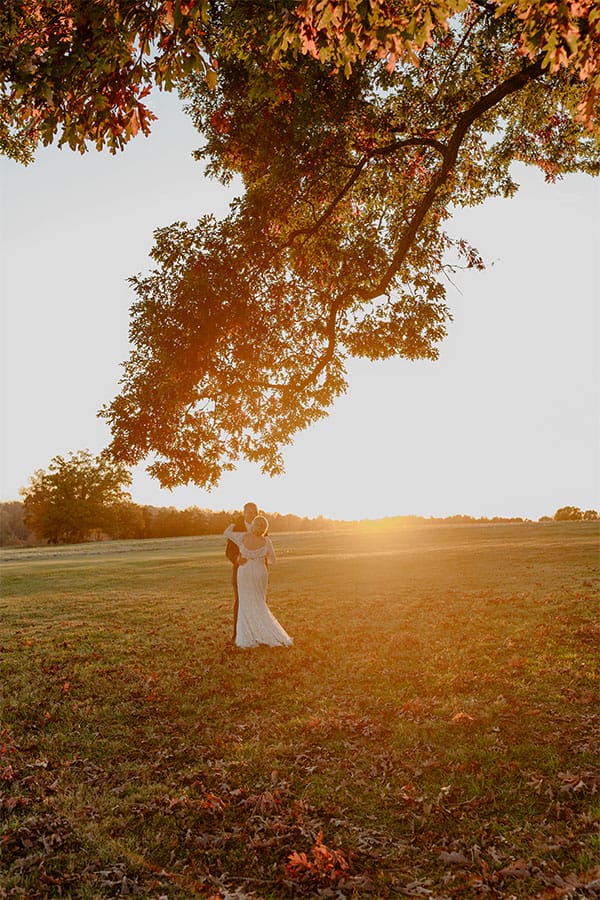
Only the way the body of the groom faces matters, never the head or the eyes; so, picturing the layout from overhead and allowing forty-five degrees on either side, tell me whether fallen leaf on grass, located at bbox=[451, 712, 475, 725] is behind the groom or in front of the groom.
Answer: in front

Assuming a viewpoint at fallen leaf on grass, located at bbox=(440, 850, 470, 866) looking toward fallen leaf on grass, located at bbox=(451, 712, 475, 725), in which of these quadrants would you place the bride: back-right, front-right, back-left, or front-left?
front-left

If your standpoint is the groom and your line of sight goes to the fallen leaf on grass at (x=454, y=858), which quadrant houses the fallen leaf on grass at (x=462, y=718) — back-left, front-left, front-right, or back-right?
front-left

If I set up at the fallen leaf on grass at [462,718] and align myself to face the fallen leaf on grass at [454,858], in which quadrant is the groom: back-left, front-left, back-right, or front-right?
back-right

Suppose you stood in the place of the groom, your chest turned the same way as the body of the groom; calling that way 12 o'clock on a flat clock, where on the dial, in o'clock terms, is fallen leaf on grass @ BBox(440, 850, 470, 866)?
The fallen leaf on grass is roughly at 1 o'clock from the groom.

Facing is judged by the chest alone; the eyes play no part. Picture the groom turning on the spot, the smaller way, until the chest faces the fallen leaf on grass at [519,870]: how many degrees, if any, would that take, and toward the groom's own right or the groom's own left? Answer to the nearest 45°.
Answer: approximately 45° to the groom's own right

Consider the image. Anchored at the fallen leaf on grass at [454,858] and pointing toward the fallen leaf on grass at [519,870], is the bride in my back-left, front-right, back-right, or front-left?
back-left

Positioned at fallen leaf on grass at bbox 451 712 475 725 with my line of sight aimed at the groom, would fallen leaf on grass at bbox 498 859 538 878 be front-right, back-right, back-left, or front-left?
back-left
